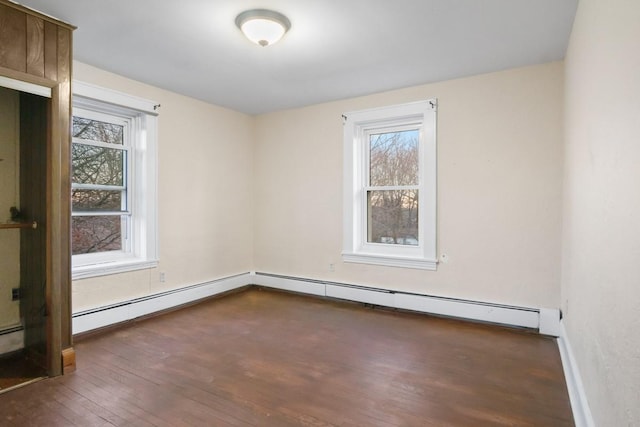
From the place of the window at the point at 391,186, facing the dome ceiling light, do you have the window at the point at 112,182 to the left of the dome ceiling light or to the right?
right

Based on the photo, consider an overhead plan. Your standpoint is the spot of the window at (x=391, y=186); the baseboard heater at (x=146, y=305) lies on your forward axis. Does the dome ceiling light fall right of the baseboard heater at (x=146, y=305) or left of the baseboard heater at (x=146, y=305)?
left

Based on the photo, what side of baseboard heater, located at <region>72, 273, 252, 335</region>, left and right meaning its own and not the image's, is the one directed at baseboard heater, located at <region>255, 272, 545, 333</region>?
front

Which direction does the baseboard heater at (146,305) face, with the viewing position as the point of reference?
facing the viewer and to the right of the viewer

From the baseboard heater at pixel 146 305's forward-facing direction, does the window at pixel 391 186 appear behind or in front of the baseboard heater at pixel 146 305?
in front
